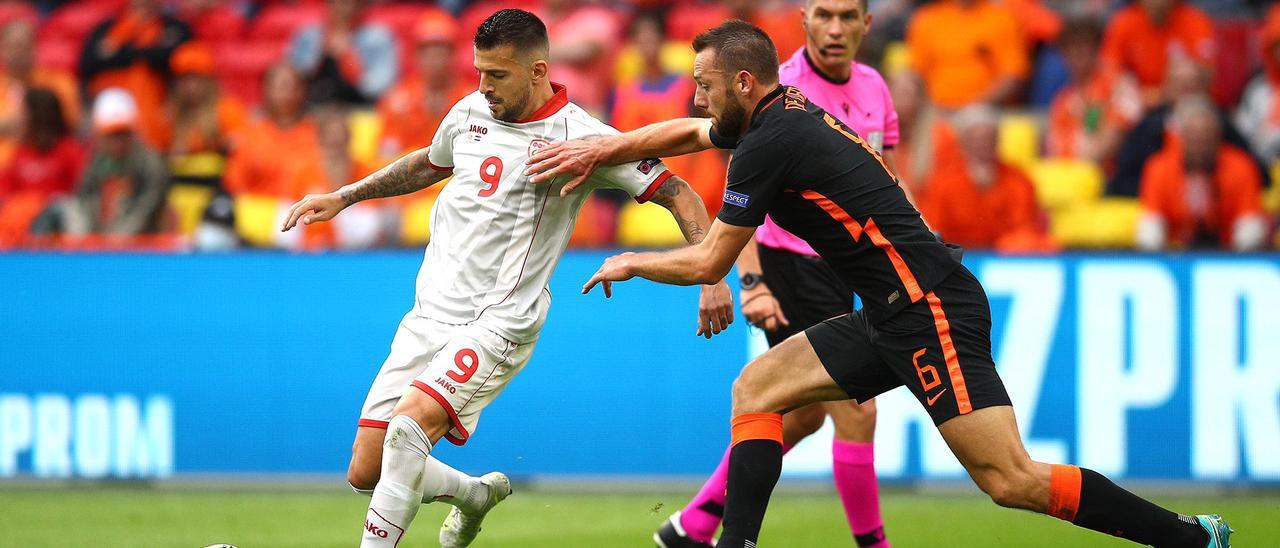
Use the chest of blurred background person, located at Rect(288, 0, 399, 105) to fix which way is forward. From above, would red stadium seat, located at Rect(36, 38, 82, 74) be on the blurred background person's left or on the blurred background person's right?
on the blurred background person's right

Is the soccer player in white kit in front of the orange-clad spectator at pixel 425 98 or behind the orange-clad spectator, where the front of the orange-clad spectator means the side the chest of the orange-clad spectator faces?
in front

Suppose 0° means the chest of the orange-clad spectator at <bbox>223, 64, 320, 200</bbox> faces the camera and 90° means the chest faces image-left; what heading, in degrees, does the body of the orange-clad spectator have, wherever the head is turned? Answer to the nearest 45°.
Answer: approximately 0°

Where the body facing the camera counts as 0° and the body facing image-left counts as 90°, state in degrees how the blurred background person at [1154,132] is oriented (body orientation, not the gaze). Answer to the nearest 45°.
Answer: approximately 0°

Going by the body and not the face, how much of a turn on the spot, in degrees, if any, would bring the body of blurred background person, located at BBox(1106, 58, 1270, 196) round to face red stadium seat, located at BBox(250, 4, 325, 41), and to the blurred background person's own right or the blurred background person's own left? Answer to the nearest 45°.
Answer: approximately 90° to the blurred background person's own right

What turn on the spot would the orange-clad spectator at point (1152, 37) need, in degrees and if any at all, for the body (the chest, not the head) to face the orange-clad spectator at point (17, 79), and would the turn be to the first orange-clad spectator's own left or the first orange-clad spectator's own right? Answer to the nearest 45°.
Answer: approximately 90° to the first orange-clad spectator's own right

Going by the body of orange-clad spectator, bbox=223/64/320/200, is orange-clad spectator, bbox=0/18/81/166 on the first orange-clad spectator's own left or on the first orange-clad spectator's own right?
on the first orange-clad spectator's own right

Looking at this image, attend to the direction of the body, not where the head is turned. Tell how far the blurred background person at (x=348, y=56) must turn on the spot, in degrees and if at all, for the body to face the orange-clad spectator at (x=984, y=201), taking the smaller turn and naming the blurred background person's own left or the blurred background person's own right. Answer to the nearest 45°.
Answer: approximately 45° to the blurred background person's own left

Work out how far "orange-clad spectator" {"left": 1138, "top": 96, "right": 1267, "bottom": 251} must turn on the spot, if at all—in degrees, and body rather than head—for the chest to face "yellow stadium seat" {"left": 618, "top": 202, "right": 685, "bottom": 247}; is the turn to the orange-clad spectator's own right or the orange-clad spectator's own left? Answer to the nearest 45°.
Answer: approximately 90° to the orange-clad spectator's own right

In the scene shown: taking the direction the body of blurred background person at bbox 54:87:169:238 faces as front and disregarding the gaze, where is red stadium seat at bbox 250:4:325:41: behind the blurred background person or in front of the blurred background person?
behind
